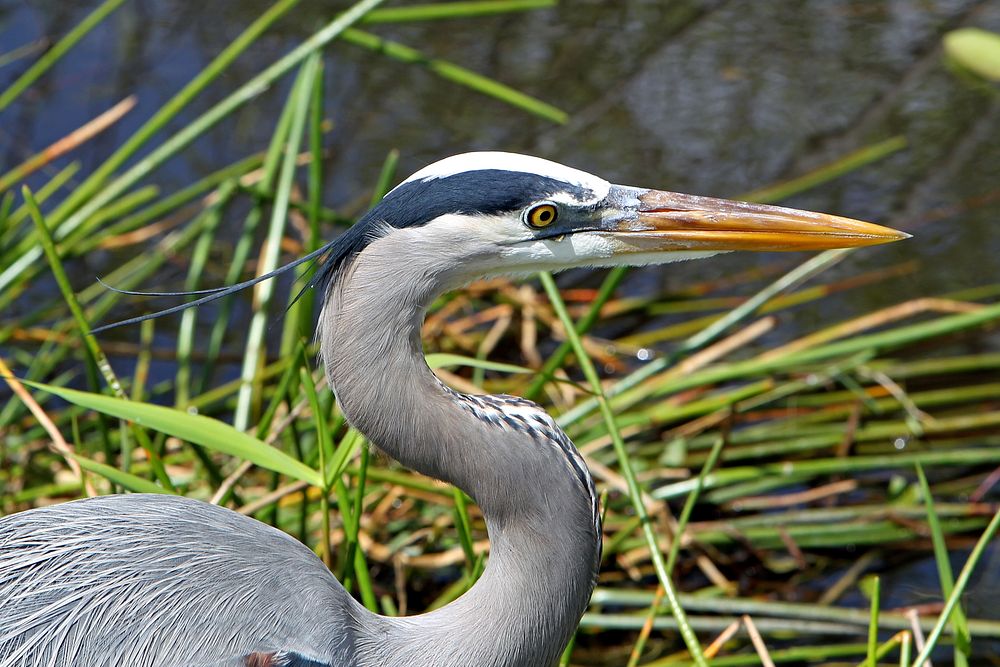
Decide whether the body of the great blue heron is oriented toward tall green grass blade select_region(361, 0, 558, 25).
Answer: no

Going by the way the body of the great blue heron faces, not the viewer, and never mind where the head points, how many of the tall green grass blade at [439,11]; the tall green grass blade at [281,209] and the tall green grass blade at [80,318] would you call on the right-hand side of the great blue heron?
0

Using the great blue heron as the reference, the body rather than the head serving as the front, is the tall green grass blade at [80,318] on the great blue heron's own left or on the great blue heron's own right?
on the great blue heron's own left

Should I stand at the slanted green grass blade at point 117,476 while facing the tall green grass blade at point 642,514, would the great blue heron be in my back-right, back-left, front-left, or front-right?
front-right

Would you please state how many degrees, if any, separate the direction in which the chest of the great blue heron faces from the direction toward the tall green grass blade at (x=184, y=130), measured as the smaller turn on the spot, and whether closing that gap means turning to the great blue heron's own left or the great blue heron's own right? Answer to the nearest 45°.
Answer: approximately 90° to the great blue heron's own left

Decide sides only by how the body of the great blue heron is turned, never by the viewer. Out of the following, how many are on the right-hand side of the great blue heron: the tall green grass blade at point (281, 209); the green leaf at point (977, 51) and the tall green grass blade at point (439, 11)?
0

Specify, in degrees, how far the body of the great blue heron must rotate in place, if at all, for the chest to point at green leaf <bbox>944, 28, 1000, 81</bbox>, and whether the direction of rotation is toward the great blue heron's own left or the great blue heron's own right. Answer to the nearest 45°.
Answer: approximately 45° to the great blue heron's own left

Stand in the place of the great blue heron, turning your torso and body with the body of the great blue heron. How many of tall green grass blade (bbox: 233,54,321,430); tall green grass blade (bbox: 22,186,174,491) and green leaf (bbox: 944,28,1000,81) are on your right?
0

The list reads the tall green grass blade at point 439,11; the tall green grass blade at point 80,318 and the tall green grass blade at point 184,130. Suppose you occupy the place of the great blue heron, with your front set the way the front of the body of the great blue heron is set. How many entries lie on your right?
0

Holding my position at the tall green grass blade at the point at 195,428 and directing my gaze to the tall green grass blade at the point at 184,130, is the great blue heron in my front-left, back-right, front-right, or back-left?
back-right

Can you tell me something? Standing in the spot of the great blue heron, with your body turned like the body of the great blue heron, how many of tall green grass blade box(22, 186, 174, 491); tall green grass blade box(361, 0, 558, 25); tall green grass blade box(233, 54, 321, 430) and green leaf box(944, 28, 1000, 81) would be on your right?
0

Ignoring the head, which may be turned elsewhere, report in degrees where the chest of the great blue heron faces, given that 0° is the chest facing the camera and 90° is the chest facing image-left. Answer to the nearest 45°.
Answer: approximately 270°

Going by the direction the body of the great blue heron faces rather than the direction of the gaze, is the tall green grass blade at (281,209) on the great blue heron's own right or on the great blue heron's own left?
on the great blue heron's own left

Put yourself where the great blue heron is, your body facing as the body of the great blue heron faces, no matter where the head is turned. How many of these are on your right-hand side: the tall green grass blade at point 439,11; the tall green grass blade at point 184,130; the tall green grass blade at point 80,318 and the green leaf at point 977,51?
0
